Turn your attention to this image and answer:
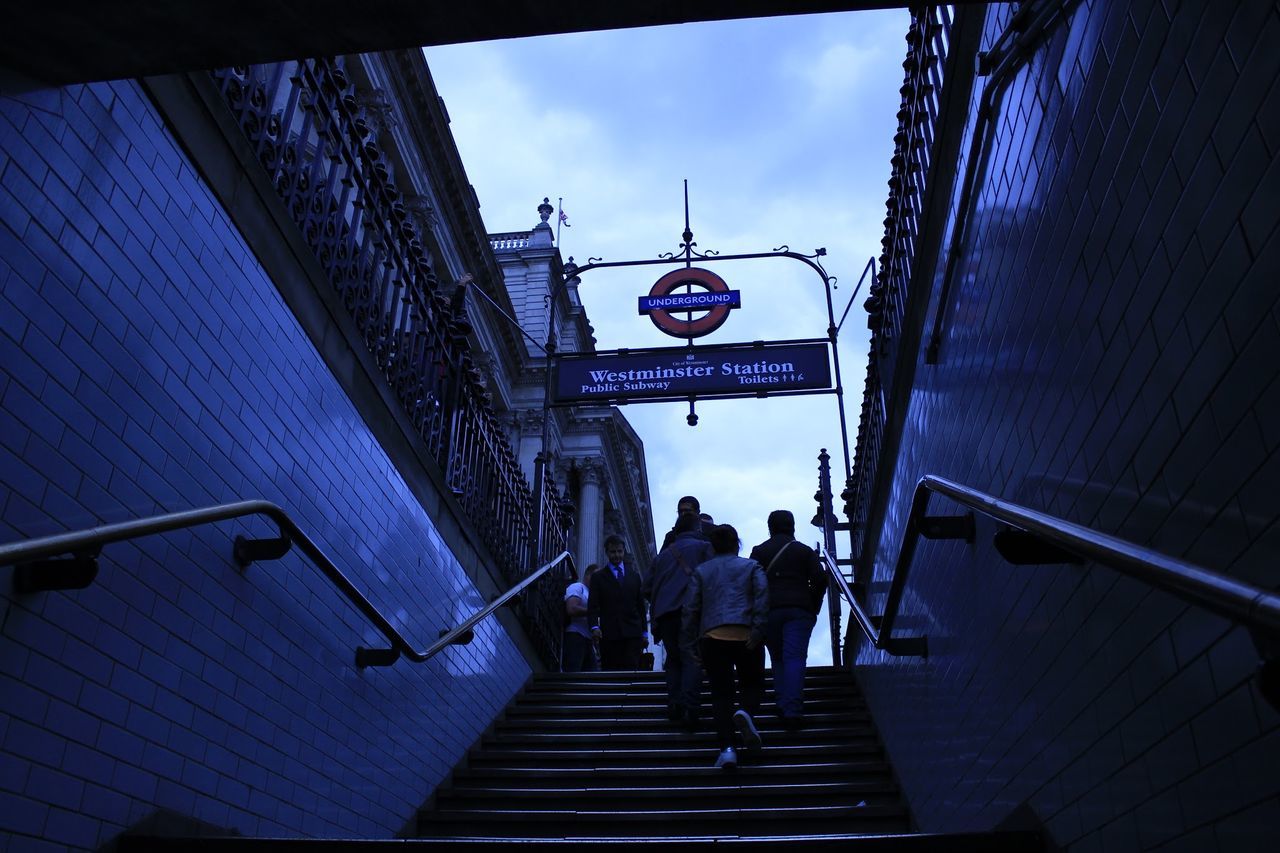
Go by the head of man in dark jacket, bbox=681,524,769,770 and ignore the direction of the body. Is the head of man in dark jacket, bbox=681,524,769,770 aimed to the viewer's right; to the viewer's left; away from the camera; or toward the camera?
away from the camera

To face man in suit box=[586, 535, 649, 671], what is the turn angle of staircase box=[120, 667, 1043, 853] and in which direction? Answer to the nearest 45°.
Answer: approximately 180°

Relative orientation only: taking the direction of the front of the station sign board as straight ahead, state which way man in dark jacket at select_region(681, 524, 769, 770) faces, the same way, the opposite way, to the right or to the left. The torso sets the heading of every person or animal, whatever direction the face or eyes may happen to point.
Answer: the opposite way

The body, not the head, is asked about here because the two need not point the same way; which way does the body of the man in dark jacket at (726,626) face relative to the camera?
away from the camera
